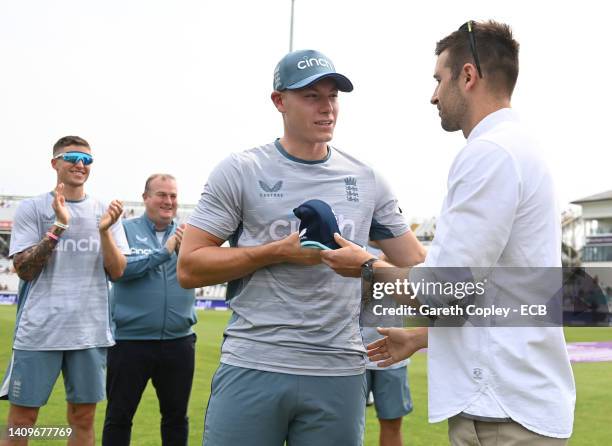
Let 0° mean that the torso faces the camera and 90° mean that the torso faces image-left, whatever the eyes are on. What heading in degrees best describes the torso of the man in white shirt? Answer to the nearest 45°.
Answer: approximately 90°

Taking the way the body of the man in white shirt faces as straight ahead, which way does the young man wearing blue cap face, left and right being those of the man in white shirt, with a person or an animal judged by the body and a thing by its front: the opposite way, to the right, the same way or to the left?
to the left

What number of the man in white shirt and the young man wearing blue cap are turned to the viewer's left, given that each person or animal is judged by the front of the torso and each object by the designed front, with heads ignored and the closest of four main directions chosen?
1

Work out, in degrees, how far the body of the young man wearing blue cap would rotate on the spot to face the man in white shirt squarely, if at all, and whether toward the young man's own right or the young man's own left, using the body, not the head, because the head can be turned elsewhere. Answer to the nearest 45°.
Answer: approximately 45° to the young man's own left

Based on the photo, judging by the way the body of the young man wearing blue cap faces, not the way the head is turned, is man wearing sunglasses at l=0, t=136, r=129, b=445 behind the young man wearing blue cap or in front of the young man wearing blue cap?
behind

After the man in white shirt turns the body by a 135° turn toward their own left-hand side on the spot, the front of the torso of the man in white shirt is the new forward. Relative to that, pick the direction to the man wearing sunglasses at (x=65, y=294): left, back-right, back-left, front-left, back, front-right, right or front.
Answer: back

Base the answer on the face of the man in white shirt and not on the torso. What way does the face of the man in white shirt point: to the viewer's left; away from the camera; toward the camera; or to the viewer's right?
to the viewer's left

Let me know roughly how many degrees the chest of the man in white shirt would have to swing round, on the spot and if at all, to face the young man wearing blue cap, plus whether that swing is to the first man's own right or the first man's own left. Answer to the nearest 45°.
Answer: approximately 45° to the first man's own right
